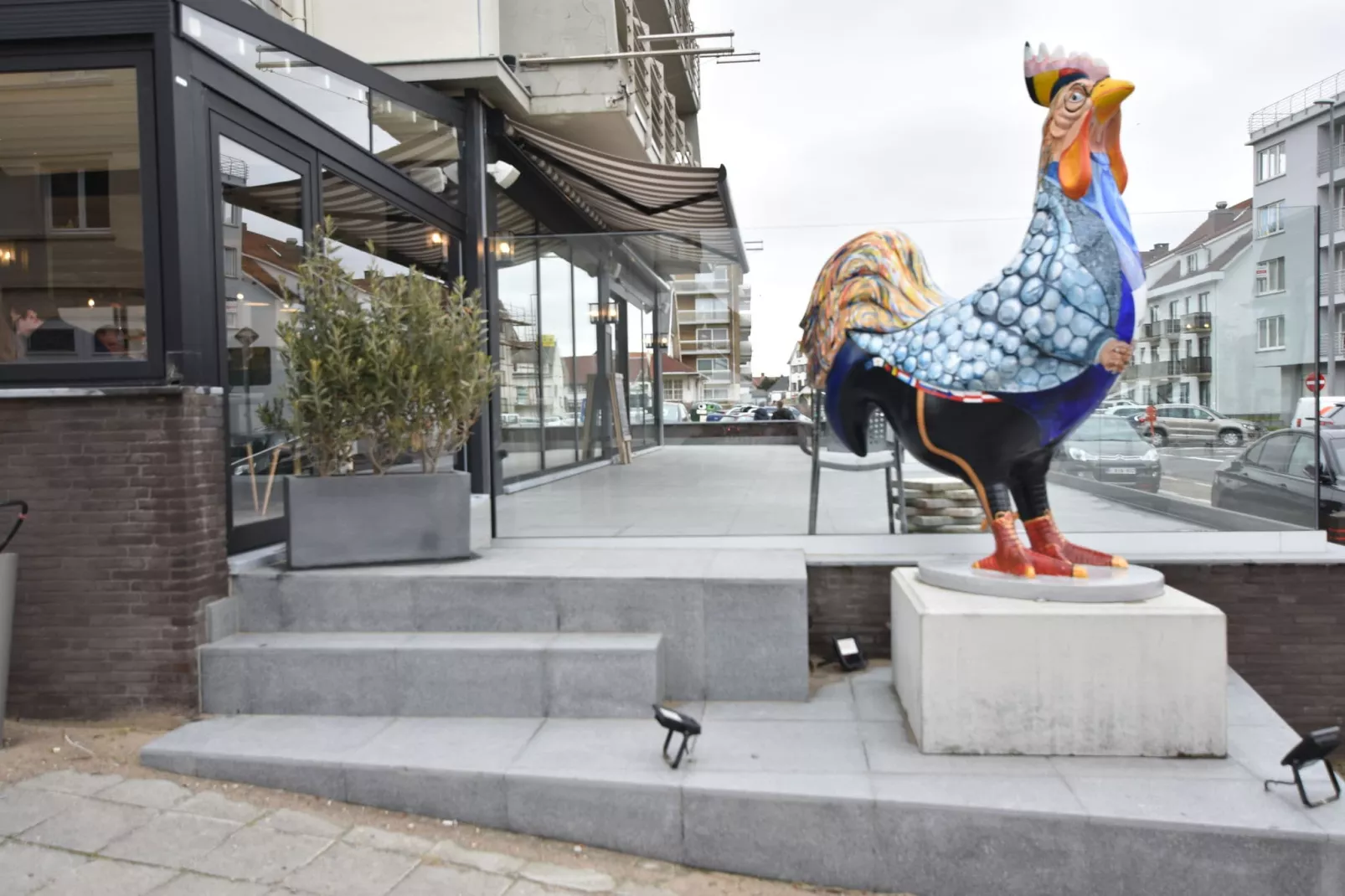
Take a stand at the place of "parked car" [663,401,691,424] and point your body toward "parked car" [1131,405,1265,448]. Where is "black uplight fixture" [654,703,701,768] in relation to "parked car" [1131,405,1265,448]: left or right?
right

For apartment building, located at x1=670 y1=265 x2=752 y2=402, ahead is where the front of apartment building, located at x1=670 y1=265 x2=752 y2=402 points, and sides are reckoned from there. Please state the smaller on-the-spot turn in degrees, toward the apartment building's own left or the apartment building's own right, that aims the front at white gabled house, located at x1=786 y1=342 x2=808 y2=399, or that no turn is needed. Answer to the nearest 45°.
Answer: approximately 45° to the apartment building's own left

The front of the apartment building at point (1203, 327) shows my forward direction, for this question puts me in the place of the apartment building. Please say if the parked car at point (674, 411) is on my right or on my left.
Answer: on my right

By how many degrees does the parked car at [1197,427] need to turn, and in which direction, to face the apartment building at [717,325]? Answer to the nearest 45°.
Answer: approximately 180°

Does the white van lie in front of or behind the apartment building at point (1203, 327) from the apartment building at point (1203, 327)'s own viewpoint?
in front

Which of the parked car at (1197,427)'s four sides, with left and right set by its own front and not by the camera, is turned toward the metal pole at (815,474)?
right

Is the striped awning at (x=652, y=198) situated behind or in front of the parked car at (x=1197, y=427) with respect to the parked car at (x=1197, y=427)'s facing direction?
behind

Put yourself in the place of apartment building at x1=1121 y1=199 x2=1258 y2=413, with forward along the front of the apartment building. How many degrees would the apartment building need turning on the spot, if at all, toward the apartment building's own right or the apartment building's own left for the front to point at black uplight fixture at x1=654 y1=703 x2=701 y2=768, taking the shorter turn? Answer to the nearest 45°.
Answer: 0° — it already faces it

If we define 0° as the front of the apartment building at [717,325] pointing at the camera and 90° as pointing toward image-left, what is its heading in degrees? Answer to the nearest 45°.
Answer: approximately 0°
